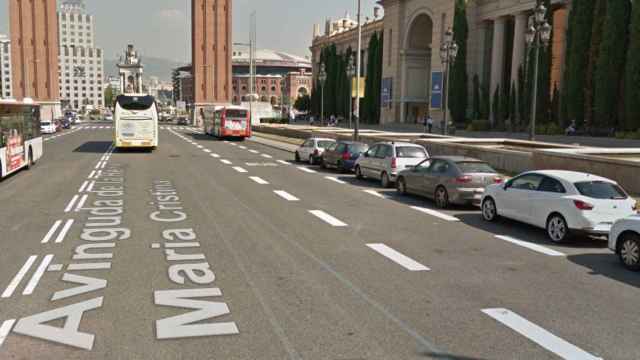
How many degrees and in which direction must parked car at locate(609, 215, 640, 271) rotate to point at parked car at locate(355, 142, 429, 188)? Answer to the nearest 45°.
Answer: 0° — it already faces it

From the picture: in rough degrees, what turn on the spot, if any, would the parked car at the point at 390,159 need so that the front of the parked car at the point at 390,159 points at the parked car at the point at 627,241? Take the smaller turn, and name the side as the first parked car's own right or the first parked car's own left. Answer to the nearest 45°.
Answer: approximately 135° to the first parked car's own left

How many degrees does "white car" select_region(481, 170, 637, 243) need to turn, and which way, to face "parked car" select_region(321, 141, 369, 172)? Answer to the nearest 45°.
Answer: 0° — it already faces it

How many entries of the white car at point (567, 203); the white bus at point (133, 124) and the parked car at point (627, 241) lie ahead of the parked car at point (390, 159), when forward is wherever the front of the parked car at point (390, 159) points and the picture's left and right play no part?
1

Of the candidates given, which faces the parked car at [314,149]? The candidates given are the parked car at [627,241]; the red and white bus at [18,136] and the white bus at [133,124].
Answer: the parked car at [627,241]

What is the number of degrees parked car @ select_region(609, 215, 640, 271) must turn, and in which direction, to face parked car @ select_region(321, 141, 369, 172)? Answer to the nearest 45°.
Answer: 0° — it already faces it

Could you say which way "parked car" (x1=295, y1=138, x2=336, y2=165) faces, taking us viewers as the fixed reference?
facing away from the viewer and to the left of the viewer

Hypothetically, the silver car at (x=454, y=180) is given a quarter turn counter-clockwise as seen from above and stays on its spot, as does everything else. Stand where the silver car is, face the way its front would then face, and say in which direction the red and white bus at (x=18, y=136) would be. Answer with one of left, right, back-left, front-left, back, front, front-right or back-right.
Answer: front-right

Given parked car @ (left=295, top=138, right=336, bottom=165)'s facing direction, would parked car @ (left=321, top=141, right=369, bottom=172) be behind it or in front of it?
behind

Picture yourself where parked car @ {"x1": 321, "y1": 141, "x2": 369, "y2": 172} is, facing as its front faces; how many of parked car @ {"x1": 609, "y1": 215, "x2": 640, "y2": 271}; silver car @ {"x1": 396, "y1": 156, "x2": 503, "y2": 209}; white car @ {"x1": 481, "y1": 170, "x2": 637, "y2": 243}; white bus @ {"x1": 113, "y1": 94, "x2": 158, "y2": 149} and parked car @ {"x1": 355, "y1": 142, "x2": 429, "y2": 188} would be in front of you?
1

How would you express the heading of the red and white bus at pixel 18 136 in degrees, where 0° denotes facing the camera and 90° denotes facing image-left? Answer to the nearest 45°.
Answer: approximately 45°

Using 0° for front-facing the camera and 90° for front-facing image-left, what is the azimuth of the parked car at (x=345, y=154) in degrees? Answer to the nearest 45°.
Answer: approximately 135°

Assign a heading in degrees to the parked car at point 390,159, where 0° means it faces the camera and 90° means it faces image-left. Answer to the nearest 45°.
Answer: approximately 135°

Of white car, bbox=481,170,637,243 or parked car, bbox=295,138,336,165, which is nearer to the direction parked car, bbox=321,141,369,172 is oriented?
the parked car
